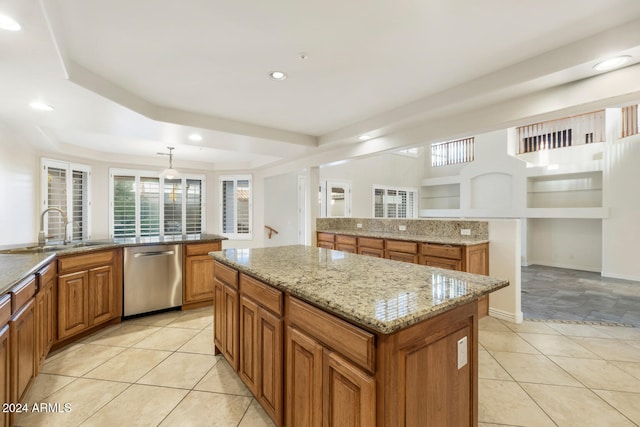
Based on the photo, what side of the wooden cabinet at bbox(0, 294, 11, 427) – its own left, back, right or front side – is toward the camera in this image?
right

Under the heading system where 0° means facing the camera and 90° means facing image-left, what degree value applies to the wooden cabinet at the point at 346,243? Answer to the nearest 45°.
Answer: approximately 45°

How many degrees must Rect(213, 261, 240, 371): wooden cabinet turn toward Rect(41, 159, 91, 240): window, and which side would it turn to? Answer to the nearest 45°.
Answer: approximately 45° to its right

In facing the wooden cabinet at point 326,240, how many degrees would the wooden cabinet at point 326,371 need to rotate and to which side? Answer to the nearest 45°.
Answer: approximately 135° to its right

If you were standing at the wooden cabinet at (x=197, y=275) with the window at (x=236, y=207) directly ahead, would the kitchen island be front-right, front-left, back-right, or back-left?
back-right

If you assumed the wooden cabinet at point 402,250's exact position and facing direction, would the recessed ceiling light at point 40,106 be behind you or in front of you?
in front

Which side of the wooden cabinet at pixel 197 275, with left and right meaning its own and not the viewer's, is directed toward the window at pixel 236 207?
back
